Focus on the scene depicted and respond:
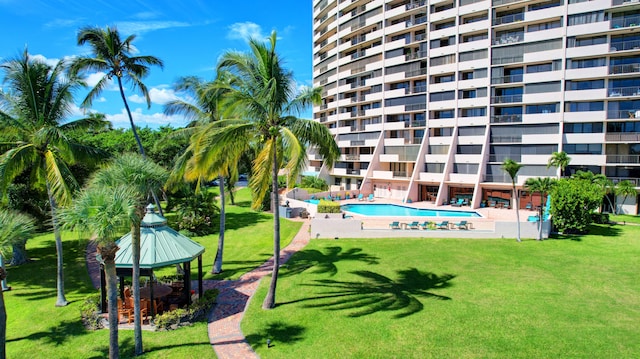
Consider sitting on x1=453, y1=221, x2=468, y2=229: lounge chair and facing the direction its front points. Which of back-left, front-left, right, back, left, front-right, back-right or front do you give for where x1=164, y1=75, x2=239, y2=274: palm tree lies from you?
front-left

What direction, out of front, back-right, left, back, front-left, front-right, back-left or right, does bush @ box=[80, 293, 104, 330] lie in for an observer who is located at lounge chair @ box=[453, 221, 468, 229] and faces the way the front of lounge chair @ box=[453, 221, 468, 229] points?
front-left

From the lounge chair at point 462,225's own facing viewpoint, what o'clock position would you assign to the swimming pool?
The swimming pool is roughly at 2 o'clock from the lounge chair.

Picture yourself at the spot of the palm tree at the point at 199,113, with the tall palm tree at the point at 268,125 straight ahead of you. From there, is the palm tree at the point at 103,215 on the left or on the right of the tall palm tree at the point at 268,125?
right

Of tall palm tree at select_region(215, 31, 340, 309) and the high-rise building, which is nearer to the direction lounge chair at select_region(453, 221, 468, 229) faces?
the tall palm tree

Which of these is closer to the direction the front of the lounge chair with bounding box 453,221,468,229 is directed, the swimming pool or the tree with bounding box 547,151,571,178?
the swimming pool

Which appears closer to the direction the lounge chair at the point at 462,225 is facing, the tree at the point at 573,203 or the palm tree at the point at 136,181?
the palm tree

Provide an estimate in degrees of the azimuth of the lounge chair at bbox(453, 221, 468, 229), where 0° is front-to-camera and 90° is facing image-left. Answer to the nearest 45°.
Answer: approximately 90°

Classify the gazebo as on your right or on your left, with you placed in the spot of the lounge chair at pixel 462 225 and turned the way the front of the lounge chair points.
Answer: on your left
